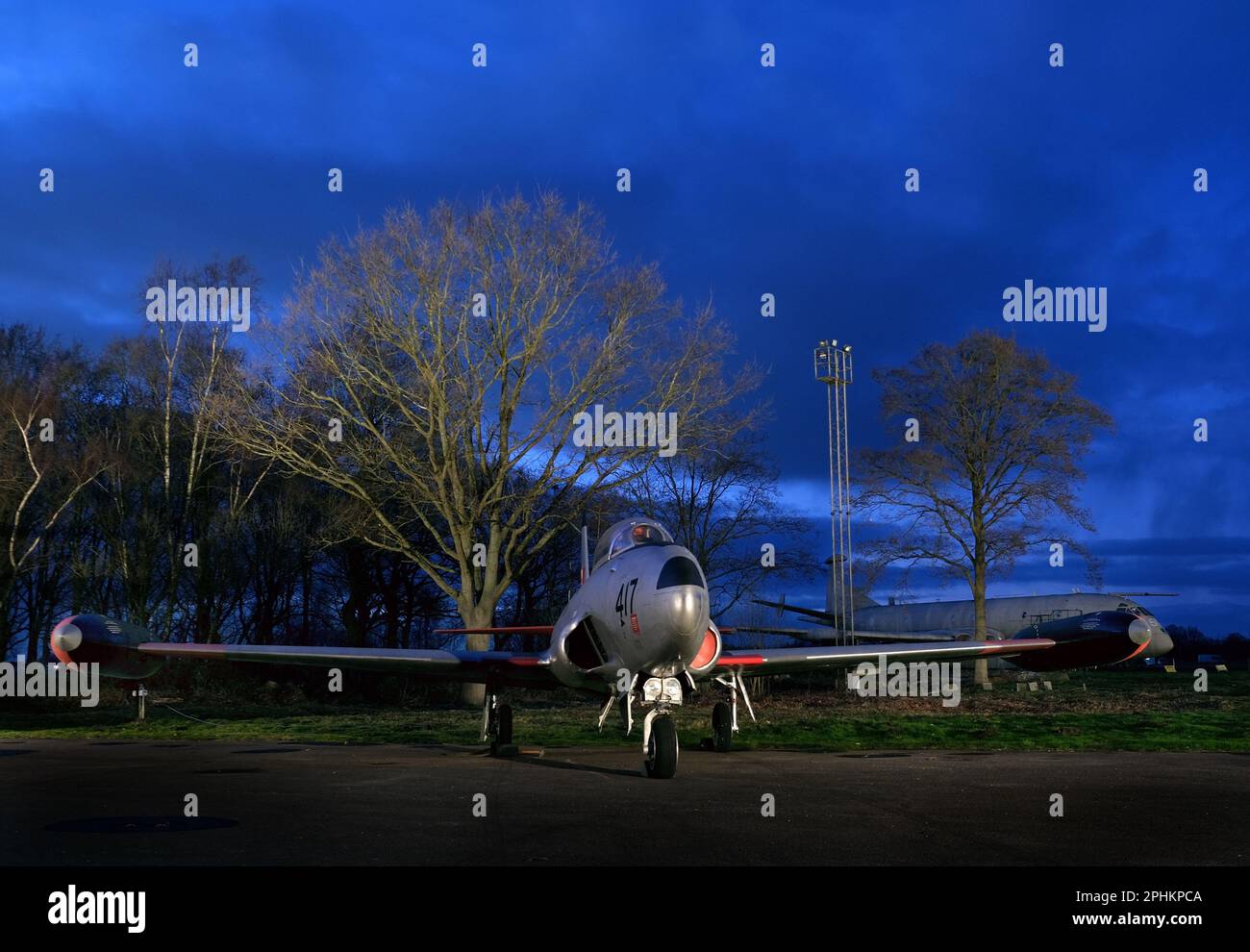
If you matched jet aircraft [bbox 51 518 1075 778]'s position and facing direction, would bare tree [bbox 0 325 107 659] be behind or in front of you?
behind

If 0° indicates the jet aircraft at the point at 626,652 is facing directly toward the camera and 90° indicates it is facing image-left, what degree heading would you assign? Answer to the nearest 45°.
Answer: approximately 0°
